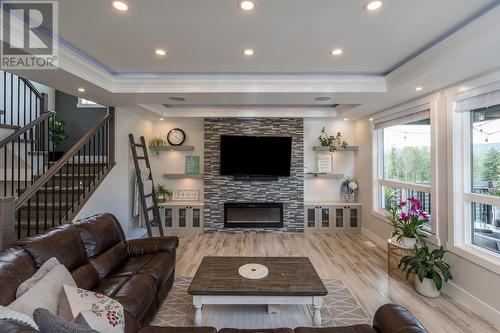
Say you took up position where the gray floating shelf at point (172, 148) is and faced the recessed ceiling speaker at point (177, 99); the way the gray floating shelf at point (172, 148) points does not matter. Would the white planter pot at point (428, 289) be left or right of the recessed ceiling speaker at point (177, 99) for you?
left

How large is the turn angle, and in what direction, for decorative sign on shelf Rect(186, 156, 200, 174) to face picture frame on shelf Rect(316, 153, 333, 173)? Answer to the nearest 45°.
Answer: approximately 90° to its left

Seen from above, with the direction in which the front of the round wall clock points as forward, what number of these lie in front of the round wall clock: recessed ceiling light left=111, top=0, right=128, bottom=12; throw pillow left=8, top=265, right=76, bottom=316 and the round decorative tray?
3

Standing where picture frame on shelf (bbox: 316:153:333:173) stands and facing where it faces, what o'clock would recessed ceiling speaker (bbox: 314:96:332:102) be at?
The recessed ceiling speaker is roughly at 12 o'clock from the picture frame on shelf.

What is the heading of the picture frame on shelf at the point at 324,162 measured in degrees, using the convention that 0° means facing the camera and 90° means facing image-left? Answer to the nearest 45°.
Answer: approximately 0°

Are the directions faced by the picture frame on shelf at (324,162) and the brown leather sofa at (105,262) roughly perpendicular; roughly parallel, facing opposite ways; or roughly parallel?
roughly perpendicular

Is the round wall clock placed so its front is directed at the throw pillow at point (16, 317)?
yes
